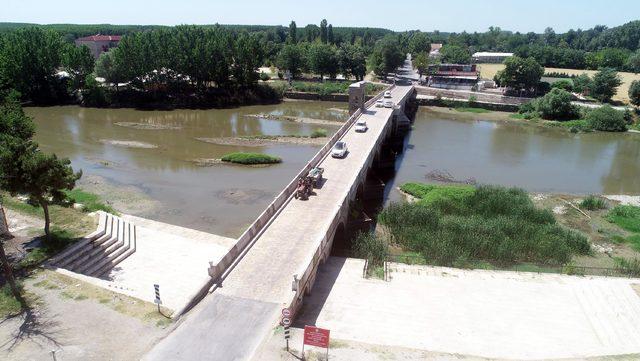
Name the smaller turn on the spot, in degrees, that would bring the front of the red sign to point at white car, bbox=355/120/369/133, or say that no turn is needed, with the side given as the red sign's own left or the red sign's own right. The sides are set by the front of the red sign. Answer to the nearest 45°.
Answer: approximately 180°

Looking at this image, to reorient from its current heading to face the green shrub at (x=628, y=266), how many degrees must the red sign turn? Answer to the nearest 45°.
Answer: approximately 135° to its left

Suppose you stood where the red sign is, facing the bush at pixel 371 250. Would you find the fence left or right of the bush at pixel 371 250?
right

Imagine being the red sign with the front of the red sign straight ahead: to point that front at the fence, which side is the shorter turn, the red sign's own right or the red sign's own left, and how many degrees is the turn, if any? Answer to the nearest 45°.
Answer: approximately 135° to the red sign's own left

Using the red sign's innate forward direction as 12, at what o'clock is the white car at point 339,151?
The white car is roughly at 6 o'clock from the red sign.

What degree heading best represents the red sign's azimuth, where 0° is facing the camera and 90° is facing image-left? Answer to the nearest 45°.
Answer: approximately 0°

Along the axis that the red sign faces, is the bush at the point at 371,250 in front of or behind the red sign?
behind
